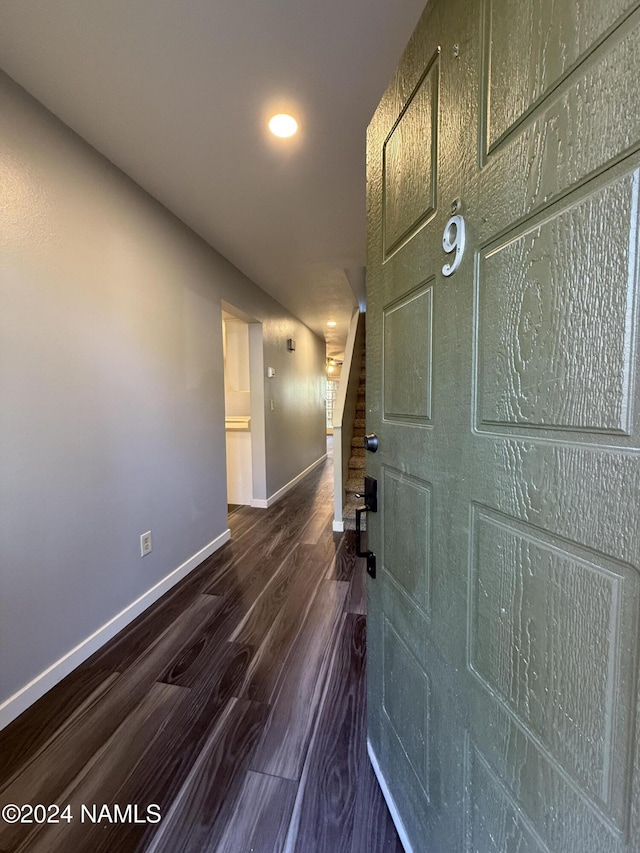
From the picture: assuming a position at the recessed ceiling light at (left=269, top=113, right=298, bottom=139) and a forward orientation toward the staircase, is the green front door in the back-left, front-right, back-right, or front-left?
back-right

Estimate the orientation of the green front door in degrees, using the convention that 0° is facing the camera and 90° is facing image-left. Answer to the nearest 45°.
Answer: approximately 45°

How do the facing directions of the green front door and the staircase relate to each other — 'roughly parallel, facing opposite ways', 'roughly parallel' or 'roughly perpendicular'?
roughly perpendicular

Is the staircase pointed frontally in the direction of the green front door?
yes

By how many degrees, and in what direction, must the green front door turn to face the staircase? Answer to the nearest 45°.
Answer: approximately 90° to its right

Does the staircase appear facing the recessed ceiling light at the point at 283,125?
yes

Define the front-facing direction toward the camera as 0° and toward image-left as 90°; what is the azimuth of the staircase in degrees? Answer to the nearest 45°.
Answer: approximately 0°
